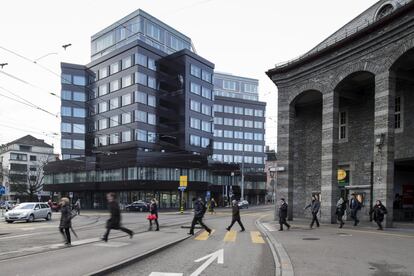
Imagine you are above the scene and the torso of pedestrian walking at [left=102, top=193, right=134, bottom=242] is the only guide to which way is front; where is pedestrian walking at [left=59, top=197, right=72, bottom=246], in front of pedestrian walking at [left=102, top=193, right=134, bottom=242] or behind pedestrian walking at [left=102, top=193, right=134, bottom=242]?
in front

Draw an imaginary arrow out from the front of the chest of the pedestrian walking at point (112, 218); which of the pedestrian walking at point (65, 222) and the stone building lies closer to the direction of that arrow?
the pedestrian walking

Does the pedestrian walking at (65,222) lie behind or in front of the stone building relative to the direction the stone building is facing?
in front

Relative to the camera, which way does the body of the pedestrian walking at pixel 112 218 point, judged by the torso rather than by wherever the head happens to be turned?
to the viewer's left

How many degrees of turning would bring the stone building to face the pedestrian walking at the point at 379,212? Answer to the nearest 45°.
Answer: approximately 45° to its left

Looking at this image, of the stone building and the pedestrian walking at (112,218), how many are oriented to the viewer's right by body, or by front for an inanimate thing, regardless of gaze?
0

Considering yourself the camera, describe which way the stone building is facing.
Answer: facing the viewer and to the left of the viewer

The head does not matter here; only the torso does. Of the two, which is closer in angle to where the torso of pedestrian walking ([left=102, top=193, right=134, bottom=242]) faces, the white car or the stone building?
the white car
